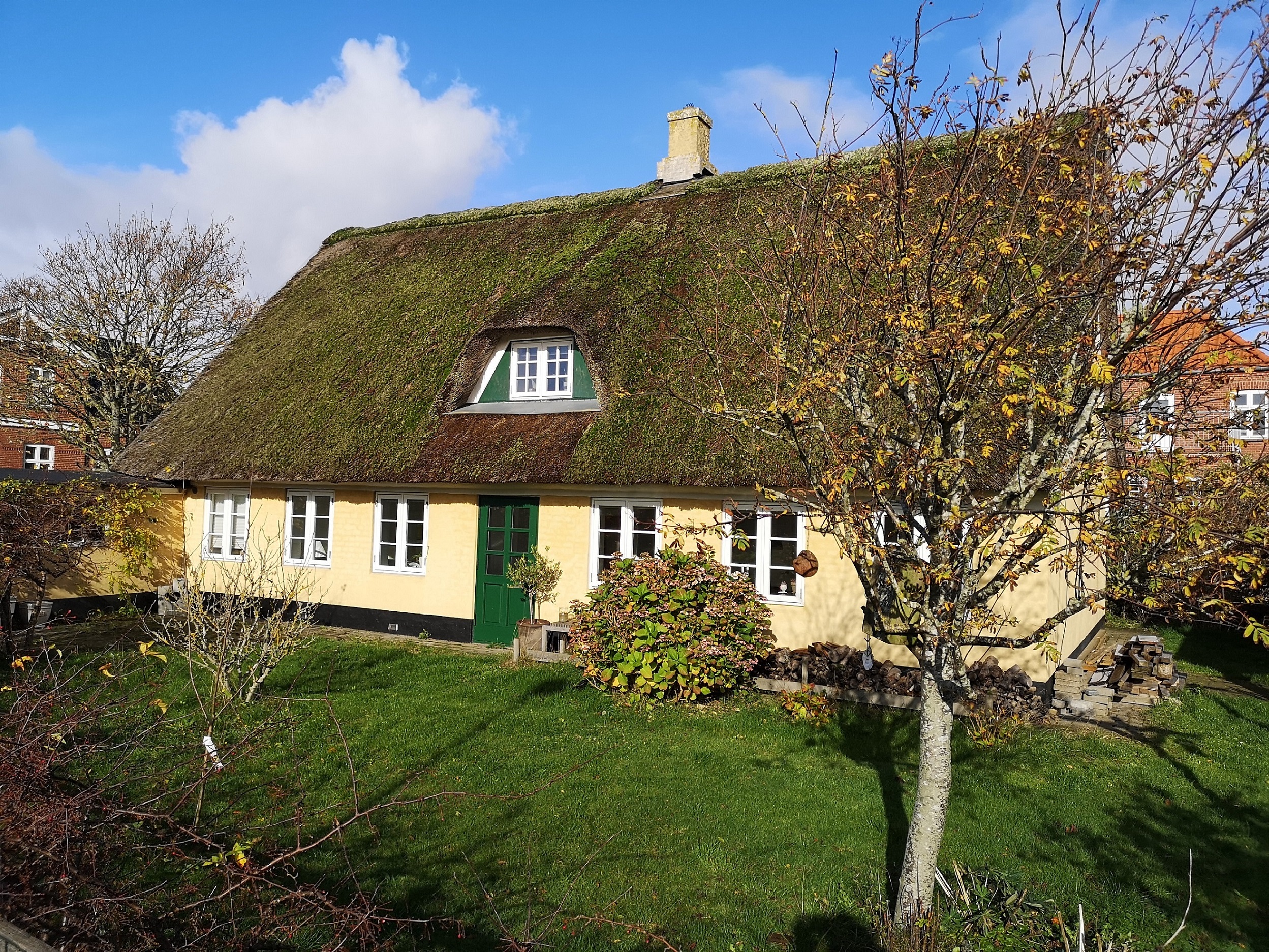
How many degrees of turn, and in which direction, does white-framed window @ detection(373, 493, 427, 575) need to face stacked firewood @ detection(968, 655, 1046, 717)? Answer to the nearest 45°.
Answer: approximately 45° to its left

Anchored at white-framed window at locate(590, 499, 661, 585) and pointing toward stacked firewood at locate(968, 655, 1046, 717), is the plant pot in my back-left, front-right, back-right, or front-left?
back-right

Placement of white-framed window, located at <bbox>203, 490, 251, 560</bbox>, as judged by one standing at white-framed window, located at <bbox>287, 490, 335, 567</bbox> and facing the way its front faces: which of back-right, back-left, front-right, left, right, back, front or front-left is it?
back-right

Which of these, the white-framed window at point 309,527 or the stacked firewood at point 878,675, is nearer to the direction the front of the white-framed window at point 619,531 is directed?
the stacked firewood

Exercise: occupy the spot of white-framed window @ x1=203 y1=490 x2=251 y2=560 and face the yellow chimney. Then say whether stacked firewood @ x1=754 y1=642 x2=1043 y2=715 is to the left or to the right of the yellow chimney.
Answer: right

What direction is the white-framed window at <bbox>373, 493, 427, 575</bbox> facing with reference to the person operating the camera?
facing the viewer

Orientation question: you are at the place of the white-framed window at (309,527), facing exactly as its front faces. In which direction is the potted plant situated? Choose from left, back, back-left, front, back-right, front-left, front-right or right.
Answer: front-left

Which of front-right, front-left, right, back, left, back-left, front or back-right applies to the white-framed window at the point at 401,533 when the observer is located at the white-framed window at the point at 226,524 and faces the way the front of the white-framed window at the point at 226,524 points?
front-left

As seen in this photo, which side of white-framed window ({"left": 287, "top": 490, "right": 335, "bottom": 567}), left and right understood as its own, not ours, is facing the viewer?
front

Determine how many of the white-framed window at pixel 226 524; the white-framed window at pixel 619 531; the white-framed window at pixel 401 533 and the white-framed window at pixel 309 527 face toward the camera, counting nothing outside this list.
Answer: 4

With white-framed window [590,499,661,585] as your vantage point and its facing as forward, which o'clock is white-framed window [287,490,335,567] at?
white-framed window [287,490,335,567] is roughly at 4 o'clock from white-framed window [590,499,661,585].

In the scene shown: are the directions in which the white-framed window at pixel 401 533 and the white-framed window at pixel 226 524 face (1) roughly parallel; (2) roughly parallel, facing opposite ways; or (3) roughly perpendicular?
roughly parallel

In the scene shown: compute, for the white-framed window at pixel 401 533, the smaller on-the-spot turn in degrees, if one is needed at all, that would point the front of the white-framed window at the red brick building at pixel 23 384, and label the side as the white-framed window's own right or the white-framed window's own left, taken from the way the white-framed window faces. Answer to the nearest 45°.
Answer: approximately 135° to the white-framed window's own right

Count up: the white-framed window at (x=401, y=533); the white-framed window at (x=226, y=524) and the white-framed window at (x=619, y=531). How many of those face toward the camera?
3
